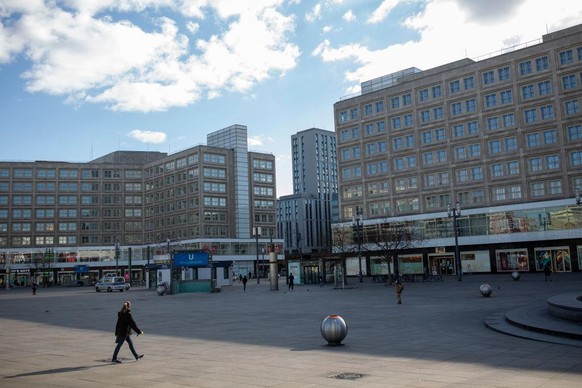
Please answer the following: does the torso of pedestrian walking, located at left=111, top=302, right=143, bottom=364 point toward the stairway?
yes

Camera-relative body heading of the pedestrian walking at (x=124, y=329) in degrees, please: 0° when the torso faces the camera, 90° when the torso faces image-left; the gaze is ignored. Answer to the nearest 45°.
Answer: approximately 270°

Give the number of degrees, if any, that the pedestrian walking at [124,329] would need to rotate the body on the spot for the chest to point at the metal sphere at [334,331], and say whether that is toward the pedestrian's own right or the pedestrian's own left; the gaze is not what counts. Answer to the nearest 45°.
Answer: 0° — they already face it
